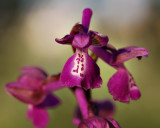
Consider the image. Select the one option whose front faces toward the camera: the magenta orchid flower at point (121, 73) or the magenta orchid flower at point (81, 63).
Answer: the magenta orchid flower at point (81, 63)

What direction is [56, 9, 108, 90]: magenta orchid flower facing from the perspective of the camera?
toward the camera

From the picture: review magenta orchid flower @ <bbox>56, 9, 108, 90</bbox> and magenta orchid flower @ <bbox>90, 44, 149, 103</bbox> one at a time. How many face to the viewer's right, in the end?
1

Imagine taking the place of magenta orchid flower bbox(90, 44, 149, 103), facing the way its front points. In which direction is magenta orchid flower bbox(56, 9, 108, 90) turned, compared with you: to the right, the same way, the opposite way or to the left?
to the right

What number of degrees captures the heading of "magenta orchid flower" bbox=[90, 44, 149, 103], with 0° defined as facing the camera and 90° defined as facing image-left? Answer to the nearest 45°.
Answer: approximately 270°
